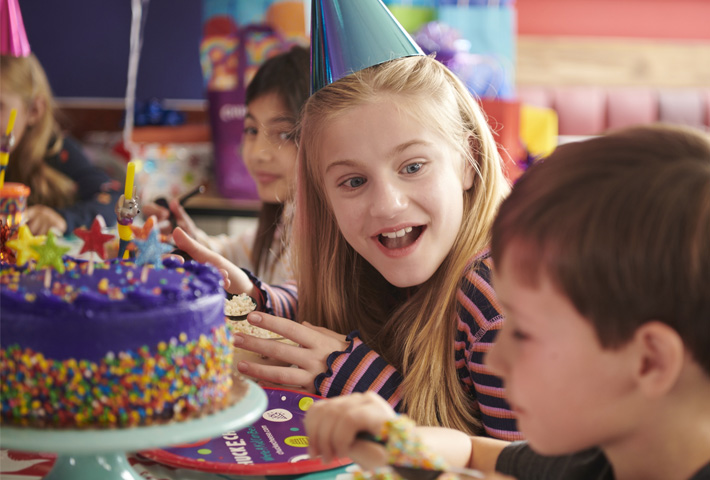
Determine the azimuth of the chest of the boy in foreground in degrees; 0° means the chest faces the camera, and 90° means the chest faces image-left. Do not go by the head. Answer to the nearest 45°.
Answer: approximately 90°

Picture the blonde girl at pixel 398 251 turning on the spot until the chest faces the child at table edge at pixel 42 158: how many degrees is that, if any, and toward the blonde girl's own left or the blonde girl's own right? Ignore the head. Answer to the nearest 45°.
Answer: approximately 90° to the blonde girl's own right

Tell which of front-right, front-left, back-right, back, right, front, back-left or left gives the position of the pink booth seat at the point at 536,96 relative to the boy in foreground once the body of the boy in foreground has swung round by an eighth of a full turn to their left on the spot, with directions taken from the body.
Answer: back-right

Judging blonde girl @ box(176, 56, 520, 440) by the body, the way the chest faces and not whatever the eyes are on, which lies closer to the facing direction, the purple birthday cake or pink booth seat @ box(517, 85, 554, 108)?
the purple birthday cake

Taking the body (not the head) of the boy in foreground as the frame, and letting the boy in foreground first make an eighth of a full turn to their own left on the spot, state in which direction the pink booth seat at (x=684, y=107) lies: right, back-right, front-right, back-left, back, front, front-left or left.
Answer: back-right

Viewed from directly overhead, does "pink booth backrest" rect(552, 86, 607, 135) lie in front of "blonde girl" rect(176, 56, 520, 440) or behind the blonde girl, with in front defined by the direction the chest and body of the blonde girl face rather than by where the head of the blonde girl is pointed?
behind

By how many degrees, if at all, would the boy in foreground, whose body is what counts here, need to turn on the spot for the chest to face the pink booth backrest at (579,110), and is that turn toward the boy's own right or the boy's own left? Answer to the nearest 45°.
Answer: approximately 90° to the boy's own right

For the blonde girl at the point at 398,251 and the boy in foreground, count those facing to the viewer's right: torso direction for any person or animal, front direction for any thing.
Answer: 0

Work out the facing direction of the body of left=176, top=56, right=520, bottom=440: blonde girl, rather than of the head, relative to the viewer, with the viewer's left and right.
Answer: facing the viewer and to the left of the viewer
